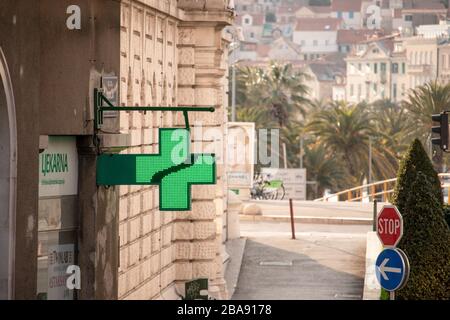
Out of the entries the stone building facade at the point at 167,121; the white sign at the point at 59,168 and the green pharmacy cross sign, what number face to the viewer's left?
0

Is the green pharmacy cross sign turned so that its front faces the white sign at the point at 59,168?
no

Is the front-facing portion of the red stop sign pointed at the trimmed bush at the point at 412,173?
no

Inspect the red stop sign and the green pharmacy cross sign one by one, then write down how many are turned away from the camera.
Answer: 0

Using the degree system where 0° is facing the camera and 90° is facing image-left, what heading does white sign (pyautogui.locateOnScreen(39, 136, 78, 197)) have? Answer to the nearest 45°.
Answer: approximately 315°

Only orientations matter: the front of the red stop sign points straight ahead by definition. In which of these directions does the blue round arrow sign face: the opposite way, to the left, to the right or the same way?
the same way

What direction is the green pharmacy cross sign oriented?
toward the camera

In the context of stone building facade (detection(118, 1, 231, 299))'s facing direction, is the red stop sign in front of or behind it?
in front

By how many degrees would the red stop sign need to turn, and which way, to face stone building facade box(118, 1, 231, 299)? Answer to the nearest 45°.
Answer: approximately 90° to its right

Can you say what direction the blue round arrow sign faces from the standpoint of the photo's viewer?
facing the viewer and to the left of the viewer

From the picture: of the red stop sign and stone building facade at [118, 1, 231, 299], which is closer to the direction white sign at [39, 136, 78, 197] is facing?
the red stop sign

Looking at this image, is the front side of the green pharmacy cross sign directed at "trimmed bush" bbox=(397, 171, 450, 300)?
no

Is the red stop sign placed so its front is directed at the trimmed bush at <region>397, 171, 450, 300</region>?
no

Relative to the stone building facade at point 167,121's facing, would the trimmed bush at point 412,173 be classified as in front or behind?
in front
